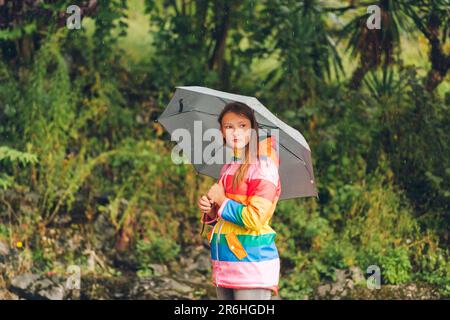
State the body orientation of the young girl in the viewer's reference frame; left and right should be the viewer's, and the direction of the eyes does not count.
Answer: facing the viewer and to the left of the viewer

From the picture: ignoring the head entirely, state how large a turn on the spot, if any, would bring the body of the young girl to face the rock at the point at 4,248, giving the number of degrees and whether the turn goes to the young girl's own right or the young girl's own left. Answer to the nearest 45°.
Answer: approximately 90° to the young girl's own right

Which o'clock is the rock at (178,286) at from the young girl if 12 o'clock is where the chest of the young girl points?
The rock is roughly at 4 o'clock from the young girl.

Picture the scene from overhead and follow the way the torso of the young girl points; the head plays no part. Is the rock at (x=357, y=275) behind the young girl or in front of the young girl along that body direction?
behind

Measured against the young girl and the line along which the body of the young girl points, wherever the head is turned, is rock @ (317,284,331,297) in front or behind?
behind

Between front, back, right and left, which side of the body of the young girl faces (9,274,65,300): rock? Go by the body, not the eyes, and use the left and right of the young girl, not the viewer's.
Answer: right

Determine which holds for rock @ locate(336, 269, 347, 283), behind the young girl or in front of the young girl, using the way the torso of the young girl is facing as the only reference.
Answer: behind
